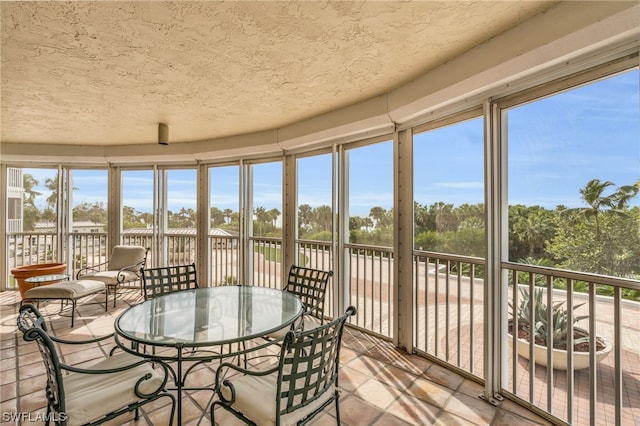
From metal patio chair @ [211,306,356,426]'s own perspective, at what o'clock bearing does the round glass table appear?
The round glass table is roughly at 12 o'clock from the metal patio chair.

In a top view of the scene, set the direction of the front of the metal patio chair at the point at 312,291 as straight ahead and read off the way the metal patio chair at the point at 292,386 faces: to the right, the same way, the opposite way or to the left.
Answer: to the right

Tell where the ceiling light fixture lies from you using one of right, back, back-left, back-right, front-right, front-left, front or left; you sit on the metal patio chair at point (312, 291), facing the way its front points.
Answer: right

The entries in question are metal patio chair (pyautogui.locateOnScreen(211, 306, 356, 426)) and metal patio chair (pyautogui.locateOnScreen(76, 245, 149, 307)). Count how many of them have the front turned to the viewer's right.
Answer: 0

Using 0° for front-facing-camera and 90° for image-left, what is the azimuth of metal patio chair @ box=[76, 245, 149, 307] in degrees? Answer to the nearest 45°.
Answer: approximately 45°

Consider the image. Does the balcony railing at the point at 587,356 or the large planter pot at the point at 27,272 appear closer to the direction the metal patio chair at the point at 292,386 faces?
the large planter pot

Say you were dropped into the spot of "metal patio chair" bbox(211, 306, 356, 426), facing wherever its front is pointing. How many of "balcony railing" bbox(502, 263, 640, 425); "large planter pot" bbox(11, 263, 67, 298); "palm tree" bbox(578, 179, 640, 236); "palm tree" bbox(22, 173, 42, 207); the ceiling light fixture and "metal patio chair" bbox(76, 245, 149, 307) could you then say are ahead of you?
4

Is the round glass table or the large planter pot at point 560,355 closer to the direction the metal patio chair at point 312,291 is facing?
the round glass table

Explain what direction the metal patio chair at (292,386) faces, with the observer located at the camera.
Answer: facing away from the viewer and to the left of the viewer

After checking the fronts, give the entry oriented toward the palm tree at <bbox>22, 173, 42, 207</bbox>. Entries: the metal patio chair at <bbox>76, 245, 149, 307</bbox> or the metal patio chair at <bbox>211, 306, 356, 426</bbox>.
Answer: the metal patio chair at <bbox>211, 306, 356, 426</bbox>

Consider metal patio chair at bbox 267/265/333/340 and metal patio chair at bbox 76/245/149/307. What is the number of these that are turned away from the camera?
0

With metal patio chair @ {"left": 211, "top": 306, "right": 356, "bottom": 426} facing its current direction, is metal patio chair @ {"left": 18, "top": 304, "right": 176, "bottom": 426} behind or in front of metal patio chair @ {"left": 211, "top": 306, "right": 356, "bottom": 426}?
in front

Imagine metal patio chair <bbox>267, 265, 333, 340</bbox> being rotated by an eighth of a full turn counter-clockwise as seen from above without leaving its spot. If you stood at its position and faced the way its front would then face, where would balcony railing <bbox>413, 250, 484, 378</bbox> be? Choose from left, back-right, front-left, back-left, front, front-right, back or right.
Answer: left

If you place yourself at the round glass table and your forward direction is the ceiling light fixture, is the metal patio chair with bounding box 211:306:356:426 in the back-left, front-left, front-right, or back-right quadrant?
back-right
